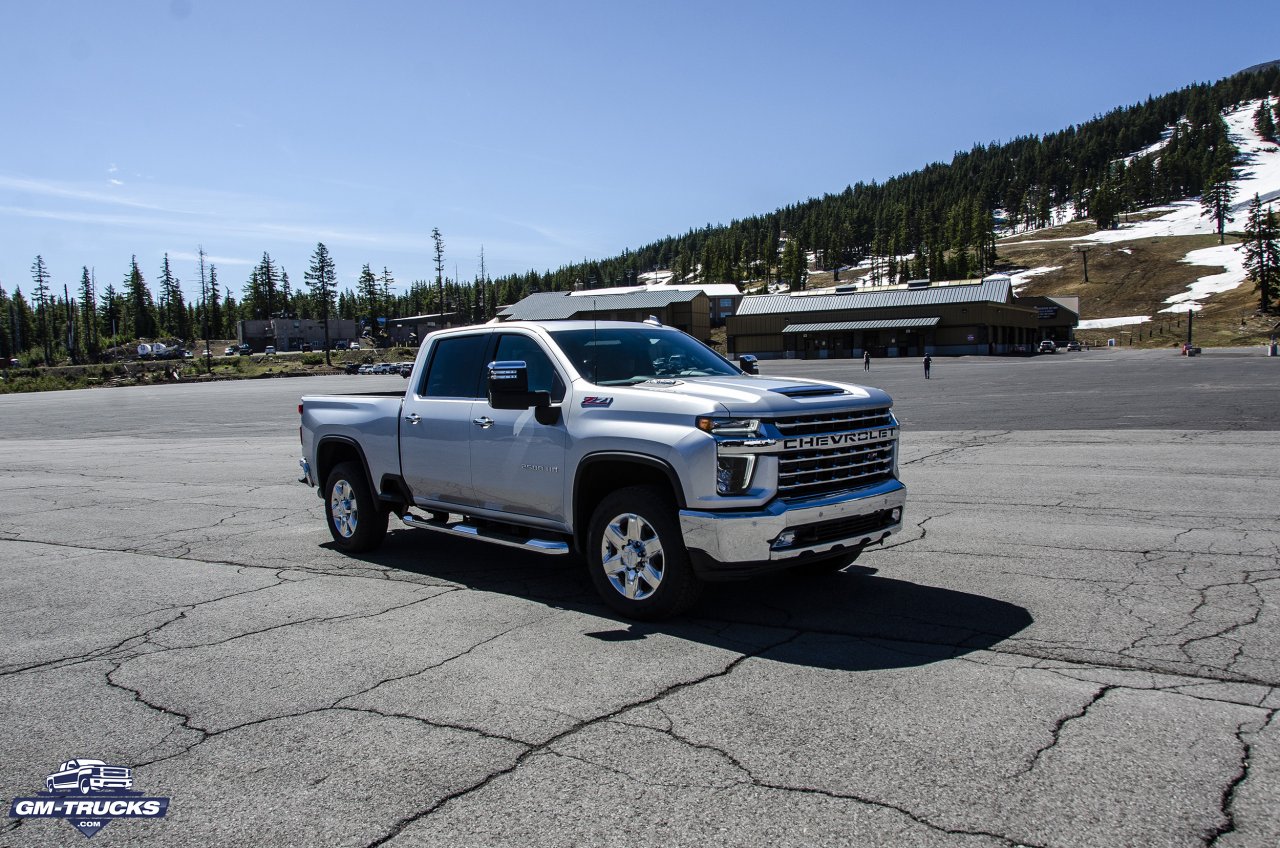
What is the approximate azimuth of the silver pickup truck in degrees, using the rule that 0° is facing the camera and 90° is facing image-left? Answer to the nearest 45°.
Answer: approximately 315°
